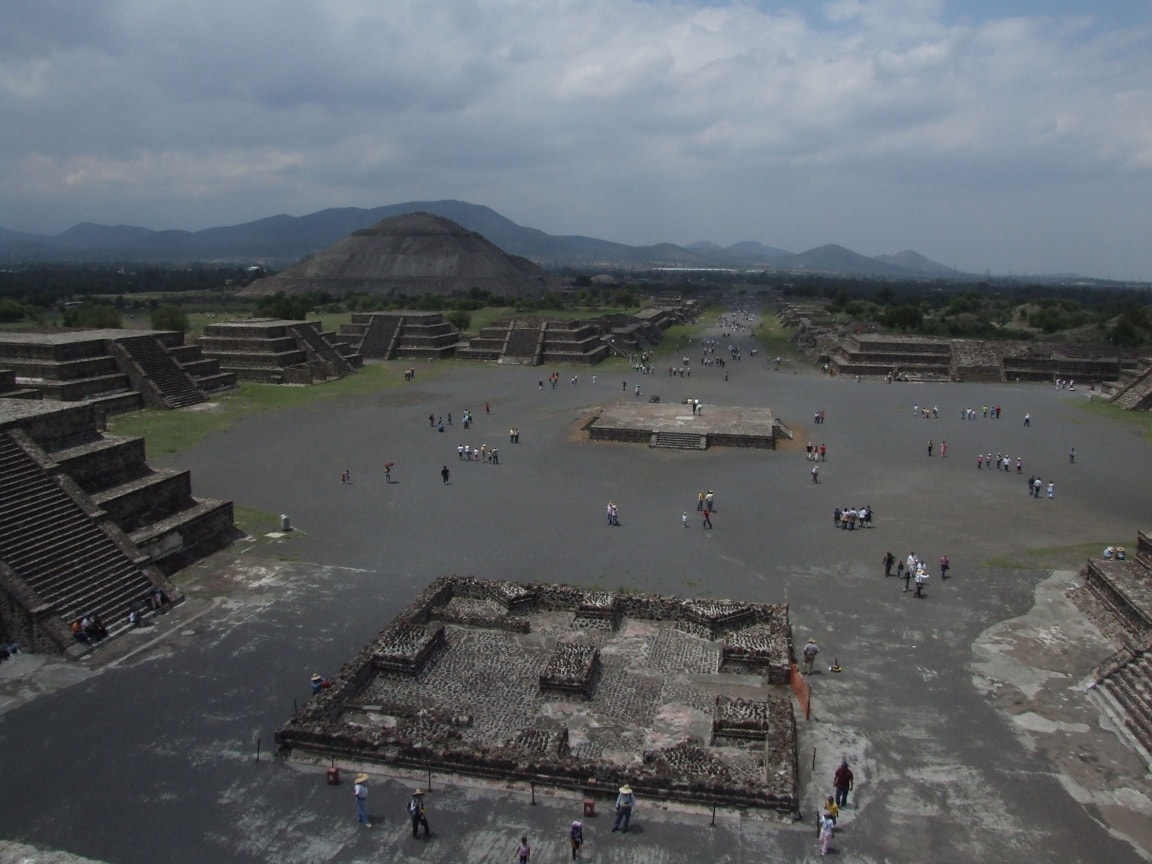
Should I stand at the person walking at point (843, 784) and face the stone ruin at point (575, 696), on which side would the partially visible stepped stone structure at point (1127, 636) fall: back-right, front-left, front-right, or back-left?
back-right

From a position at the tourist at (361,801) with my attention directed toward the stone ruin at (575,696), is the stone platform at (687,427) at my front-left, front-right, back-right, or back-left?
front-left

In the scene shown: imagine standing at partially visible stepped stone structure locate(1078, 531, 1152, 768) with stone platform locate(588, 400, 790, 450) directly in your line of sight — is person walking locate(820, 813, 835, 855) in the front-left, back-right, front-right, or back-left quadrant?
back-left

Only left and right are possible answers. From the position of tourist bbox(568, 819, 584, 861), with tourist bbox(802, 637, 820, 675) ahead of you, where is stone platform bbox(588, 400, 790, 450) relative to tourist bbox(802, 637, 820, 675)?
left

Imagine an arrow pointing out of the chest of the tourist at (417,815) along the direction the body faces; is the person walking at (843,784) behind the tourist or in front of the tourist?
in front

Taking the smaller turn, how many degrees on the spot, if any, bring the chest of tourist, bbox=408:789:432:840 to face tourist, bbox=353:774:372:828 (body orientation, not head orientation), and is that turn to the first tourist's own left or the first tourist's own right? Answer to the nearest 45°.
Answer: approximately 135° to the first tourist's own left
